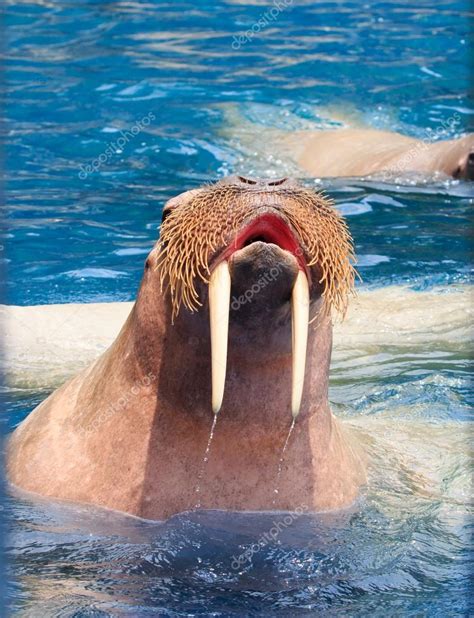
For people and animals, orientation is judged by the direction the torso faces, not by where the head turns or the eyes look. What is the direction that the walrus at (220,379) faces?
toward the camera

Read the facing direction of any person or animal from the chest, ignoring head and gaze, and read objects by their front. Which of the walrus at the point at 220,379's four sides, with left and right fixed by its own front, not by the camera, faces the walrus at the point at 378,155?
back
